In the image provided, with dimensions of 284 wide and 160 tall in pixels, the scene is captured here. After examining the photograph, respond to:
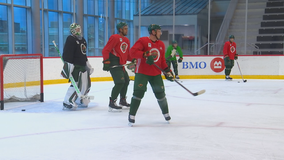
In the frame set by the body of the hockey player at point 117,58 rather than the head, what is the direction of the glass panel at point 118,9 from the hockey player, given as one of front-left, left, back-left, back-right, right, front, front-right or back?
back-left

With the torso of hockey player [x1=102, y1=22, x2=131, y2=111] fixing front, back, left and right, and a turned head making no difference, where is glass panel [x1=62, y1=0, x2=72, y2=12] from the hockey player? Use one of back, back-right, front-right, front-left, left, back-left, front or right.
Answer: back-left

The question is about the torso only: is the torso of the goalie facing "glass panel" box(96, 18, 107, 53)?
no

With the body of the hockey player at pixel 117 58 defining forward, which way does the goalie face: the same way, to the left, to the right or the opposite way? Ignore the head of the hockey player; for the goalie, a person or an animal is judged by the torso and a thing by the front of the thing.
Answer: the same way

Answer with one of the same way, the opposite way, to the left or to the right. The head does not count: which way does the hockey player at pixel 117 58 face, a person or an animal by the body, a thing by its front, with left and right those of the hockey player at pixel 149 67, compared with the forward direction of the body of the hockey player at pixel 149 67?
the same way

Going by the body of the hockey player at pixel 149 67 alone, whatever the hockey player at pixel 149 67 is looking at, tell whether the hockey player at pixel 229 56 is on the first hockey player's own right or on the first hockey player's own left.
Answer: on the first hockey player's own left

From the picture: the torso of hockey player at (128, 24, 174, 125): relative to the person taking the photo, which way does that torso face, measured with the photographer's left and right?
facing the viewer and to the right of the viewer

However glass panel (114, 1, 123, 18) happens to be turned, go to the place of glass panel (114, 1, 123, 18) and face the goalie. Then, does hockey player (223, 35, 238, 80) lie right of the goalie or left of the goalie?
left

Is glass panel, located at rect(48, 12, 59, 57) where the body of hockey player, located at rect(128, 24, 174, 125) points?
no

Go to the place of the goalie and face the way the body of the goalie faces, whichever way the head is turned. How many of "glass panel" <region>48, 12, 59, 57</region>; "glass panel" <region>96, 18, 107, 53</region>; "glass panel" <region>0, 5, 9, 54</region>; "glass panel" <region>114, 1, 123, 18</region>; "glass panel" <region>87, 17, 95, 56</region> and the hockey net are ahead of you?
0

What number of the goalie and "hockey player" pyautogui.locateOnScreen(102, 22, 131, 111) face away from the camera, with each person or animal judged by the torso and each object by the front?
0

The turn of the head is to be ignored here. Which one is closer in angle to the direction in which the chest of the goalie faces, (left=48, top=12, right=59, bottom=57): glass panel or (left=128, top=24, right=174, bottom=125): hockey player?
the hockey player

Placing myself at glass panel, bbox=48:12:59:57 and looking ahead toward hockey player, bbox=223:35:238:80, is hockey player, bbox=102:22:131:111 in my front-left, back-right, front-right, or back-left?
front-right

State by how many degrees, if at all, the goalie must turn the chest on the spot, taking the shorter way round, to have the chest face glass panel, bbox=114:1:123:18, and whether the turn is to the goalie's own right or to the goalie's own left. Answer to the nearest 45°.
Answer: approximately 135° to the goalie's own left
